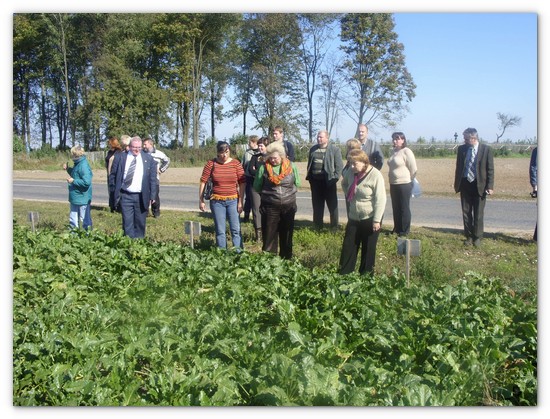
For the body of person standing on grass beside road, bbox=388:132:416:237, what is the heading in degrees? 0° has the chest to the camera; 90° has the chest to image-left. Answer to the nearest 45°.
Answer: approximately 45°

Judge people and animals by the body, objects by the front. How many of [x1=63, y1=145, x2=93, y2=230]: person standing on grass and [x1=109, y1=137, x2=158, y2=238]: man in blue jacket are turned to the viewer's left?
1

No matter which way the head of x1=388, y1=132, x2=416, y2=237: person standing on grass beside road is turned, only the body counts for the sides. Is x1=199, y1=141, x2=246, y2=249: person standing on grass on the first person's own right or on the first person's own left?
on the first person's own right

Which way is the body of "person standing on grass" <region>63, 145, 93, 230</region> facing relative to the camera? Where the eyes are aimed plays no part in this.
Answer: to the viewer's left

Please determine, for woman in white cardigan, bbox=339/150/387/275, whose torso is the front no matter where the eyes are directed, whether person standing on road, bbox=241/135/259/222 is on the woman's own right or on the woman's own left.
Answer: on the woman's own right

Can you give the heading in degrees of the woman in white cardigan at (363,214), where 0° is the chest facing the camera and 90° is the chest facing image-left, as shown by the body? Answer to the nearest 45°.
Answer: approximately 45°
